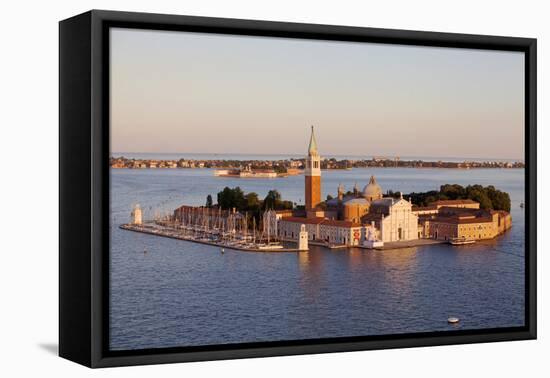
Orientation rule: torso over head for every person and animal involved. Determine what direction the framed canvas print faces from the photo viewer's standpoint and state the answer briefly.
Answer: facing the viewer and to the right of the viewer
